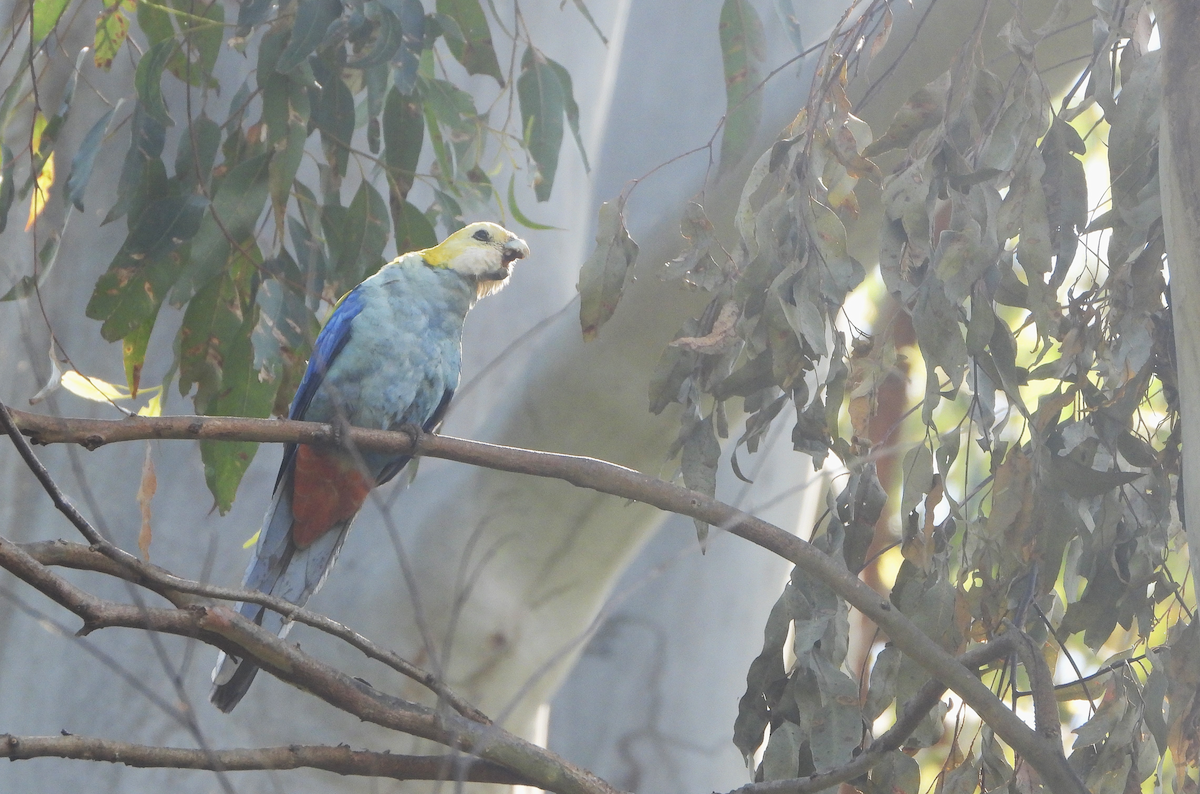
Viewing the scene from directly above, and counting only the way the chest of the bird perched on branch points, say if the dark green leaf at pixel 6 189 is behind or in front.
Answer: behind

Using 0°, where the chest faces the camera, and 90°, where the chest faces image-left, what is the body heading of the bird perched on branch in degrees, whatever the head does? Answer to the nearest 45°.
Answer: approximately 315°
